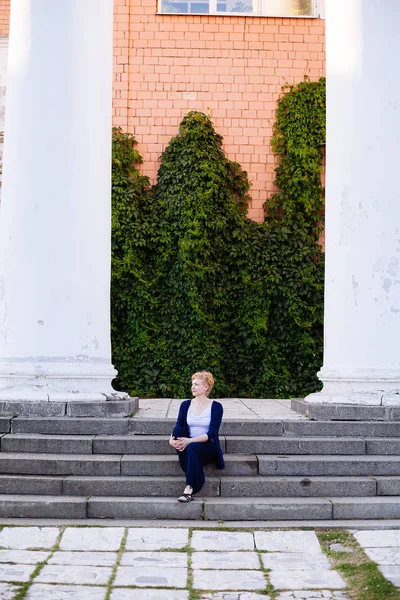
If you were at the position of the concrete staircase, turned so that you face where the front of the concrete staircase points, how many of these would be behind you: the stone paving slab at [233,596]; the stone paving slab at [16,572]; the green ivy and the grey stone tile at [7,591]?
1

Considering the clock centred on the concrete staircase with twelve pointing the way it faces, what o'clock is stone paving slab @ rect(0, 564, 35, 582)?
The stone paving slab is roughly at 1 o'clock from the concrete staircase.

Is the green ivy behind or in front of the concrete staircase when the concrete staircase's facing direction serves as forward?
behind

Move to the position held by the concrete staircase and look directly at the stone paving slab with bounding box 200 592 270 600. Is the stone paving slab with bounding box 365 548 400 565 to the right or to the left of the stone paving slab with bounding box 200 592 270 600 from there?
left

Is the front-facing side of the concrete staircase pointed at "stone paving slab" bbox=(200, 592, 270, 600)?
yes

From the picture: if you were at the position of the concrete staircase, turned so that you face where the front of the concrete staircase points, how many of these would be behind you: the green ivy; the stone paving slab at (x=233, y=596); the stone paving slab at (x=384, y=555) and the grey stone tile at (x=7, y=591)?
1

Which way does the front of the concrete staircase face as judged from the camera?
facing the viewer
